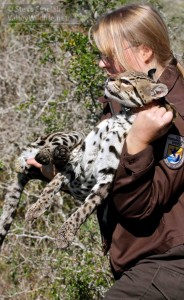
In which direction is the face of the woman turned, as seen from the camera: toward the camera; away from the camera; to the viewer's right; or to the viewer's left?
to the viewer's left

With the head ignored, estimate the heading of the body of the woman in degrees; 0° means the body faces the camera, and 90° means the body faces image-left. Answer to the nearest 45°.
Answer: approximately 90°
